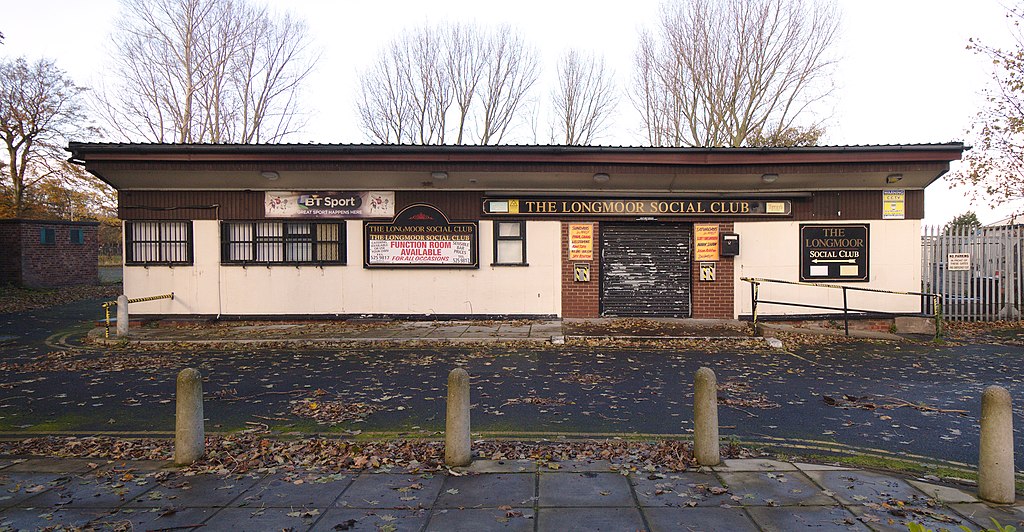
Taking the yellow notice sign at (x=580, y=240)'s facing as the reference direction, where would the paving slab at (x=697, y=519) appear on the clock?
The paving slab is roughly at 12 o'clock from the yellow notice sign.

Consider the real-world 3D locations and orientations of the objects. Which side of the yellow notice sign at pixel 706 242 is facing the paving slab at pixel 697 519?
front

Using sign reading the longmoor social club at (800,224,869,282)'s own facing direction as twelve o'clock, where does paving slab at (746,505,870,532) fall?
The paving slab is roughly at 12 o'clock from the sign reading the longmoor social club.

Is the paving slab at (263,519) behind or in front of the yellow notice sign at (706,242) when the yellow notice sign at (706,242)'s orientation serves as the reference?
in front

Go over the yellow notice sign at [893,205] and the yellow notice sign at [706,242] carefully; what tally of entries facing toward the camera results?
2

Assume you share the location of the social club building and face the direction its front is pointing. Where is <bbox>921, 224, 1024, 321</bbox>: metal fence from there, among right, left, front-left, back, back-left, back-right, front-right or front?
left

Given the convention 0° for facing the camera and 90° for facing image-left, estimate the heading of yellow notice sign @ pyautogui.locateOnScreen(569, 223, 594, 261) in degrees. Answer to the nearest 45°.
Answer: approximately 0°

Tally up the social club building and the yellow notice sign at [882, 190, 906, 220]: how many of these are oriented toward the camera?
2

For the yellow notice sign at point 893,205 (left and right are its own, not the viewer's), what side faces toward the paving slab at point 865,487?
front
